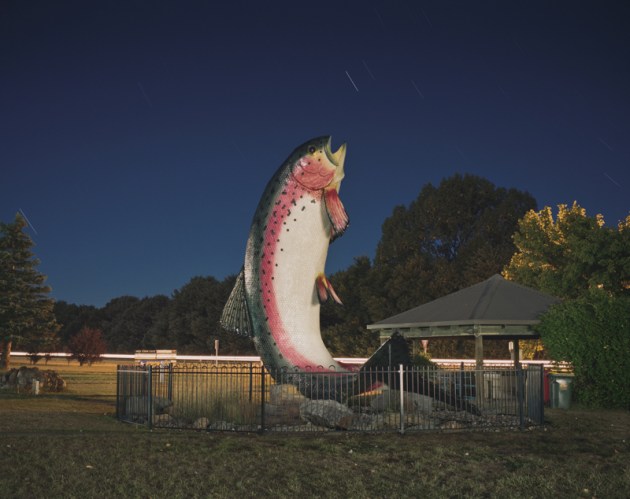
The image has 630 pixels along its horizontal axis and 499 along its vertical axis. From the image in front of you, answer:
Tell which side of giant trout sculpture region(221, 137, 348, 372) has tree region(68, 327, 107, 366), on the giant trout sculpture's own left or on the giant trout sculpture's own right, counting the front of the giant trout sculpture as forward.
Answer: on the giant trout sculpture's own left

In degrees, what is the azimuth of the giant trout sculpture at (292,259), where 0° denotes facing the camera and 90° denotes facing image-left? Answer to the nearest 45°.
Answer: approximately 270°

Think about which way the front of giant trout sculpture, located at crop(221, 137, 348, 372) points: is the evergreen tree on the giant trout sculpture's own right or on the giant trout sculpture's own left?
on the giant trout sculpture's own left

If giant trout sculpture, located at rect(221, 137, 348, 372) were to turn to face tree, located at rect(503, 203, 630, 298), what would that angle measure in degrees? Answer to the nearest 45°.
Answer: approximately 45° to its left

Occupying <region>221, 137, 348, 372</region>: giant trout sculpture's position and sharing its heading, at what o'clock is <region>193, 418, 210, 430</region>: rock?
The rock is roughly at 4 o'clock from the giant trout sculpture.

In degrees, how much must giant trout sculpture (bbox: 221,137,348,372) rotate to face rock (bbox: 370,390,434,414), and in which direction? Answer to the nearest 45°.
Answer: approximately 45° to its right

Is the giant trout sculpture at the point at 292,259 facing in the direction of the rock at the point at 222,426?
no

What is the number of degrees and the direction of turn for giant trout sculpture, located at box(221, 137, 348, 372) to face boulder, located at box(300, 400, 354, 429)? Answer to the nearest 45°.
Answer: approximately 90° to its right

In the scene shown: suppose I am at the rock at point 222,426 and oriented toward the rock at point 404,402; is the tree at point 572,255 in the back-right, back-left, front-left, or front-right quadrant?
front-left
